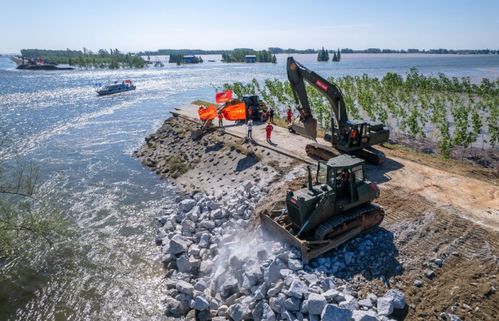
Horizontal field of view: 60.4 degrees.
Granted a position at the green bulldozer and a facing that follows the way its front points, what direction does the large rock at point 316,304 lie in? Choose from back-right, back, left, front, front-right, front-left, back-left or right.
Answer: front-left

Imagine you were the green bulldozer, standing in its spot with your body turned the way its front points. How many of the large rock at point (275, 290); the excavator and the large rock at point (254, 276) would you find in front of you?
2

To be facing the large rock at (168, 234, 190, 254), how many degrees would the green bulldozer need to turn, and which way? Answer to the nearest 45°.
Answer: approximately 45° to its right

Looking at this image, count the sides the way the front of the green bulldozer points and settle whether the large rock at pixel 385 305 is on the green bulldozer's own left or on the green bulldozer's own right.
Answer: on the green bulldozer's own left

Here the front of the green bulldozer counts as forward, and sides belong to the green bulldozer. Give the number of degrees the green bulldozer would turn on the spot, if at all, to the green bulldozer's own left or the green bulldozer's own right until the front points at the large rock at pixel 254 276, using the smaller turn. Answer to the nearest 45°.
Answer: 0° — it already faces it

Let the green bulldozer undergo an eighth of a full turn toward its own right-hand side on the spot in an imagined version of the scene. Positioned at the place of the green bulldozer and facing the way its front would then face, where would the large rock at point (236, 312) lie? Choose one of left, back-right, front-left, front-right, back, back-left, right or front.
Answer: front-left

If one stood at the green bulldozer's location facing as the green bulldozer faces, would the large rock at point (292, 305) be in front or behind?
in front

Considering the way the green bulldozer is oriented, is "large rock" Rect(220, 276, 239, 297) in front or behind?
in front

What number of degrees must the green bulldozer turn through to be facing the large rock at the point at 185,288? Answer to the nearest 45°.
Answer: approximately 45° to its right

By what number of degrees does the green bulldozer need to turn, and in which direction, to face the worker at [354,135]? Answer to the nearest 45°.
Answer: approximately 135° to its right

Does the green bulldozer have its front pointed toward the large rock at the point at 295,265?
yes

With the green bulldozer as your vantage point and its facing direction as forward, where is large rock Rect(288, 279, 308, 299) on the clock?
The large rock is roughly at 11 o'clock from the green bulldozer.

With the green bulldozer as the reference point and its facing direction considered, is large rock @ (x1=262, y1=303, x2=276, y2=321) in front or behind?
in front

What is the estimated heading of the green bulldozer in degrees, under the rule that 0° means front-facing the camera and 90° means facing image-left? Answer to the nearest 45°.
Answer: approximately 45°
